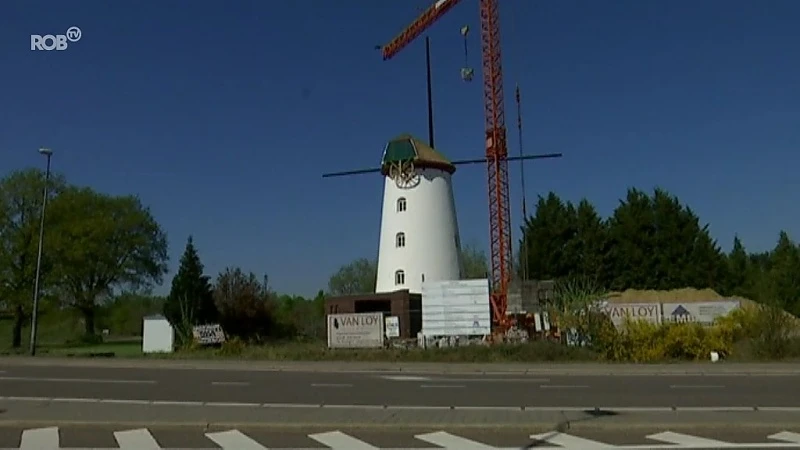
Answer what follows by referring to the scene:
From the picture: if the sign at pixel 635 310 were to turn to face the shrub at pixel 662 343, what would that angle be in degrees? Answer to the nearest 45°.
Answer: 0° — it already faces it

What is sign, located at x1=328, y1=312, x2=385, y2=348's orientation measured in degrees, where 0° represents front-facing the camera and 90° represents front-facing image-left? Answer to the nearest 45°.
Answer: approximately 0°

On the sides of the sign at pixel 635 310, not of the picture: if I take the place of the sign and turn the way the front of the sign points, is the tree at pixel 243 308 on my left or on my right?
on my right

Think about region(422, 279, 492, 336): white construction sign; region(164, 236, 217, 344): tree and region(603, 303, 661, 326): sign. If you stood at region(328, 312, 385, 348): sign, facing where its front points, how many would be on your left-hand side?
2

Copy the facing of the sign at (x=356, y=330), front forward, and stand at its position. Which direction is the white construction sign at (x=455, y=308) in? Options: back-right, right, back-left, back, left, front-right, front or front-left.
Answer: left

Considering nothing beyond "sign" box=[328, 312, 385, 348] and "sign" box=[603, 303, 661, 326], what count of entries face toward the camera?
2

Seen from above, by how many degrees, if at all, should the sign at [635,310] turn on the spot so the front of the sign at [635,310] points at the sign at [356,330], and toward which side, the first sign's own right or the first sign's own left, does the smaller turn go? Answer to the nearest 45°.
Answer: approximately 90° to the first sign's own right

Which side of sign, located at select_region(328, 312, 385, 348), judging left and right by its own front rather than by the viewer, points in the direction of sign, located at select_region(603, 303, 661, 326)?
left

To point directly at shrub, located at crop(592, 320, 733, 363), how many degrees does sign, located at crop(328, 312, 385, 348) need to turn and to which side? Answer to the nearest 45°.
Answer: approximately 45° to its left
